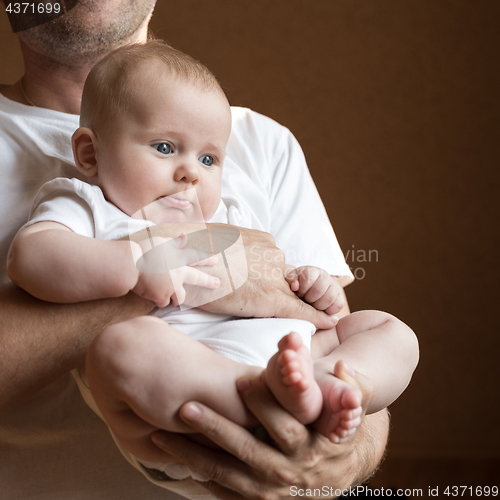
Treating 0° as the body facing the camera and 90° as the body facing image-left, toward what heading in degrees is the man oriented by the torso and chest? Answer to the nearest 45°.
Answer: approximately 315°

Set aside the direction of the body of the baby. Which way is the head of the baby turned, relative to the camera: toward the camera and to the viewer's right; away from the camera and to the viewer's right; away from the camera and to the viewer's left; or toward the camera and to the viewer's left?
toward the camera and to the viewer's right

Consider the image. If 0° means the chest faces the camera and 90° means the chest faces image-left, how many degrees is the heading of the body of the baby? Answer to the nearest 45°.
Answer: approximately 315°
